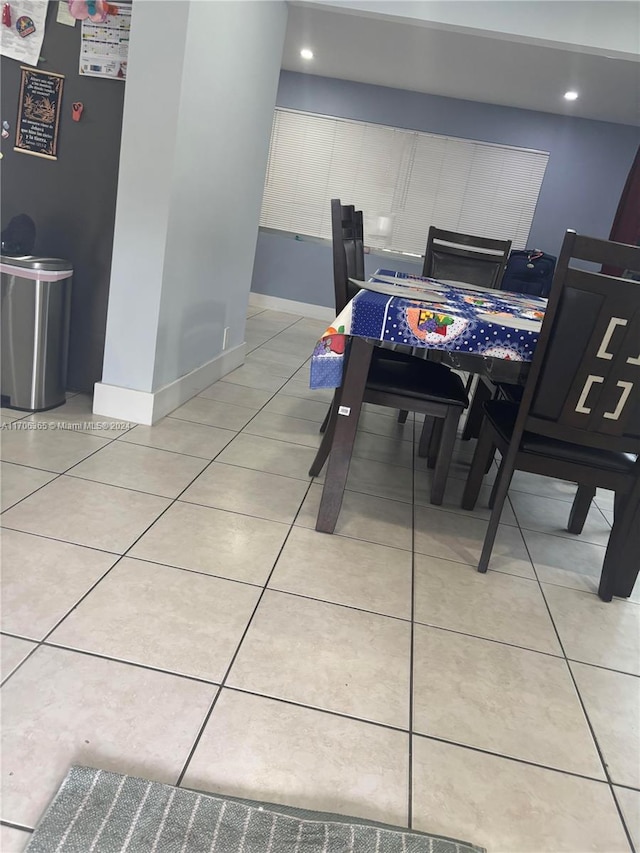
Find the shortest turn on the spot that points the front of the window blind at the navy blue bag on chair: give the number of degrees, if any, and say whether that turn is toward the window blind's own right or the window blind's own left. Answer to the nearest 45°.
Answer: approximately 45° to the window blind's own left

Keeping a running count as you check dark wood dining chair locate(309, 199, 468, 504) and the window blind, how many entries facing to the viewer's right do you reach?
1

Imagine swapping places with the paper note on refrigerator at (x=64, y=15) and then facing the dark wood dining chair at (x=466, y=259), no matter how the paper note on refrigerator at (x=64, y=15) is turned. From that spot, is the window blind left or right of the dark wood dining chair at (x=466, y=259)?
left

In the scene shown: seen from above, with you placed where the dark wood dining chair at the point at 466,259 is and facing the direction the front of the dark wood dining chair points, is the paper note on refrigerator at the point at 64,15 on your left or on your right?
on your right

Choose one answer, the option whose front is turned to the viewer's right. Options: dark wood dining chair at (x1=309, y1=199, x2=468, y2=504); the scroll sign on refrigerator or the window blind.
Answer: the dark wood dining chair

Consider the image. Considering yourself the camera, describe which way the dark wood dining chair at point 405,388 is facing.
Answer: facing to the right of the viewer

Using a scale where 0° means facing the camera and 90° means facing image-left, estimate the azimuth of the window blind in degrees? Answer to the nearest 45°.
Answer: approximately 0°

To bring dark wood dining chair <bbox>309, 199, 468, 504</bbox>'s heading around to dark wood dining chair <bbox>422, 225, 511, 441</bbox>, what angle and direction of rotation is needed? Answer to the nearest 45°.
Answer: approximately 90° to its left

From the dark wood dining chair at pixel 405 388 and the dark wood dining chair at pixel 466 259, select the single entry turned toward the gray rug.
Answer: the dark wood dining chair at pixel 466 259

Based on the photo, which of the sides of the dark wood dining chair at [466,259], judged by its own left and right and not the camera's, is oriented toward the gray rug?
front

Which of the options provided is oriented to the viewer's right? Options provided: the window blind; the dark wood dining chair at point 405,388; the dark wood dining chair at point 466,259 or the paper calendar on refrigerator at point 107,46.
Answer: the dark wood dining chair at point 405,388

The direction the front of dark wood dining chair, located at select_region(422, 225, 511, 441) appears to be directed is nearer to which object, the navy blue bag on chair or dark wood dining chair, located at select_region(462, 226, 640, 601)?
the dark wood dining chair

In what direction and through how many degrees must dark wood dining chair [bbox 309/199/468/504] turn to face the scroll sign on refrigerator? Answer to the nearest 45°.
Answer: approximately 180°
